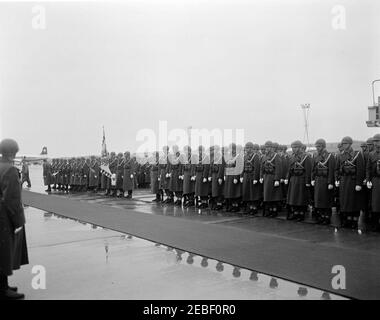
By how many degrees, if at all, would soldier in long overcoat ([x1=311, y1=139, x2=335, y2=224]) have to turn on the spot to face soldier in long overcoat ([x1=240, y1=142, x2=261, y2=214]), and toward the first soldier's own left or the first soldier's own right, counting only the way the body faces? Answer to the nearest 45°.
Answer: approximately 90° to the first soldier's own right

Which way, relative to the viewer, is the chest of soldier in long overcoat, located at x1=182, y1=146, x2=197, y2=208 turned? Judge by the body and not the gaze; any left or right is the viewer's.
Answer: facing the viewer and to the left of the viewer

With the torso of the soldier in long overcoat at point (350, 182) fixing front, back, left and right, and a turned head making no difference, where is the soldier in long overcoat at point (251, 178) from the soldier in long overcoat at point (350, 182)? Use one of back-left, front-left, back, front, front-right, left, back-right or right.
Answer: right

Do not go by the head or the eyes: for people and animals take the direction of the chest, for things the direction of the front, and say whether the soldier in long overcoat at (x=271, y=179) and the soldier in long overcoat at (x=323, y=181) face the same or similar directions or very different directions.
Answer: same or similar directions

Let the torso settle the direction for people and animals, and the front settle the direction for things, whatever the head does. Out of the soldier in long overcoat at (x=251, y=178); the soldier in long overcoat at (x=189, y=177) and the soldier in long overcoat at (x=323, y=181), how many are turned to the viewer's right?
0

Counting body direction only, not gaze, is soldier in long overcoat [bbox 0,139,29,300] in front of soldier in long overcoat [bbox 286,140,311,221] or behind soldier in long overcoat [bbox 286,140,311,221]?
in front

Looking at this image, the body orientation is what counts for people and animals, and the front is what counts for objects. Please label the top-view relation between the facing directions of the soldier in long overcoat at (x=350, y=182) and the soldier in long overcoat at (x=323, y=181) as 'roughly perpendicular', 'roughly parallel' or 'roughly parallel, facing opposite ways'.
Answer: roughly parallel

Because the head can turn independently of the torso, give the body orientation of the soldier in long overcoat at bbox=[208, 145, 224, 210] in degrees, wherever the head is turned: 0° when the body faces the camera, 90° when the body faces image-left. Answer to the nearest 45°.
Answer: approximately 45°

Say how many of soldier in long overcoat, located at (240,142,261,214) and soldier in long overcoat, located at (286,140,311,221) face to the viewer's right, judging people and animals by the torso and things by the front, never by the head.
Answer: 0

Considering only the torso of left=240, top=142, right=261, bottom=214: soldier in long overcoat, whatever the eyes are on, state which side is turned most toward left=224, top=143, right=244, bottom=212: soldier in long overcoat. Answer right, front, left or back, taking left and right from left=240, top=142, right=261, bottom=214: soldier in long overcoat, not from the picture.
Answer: right

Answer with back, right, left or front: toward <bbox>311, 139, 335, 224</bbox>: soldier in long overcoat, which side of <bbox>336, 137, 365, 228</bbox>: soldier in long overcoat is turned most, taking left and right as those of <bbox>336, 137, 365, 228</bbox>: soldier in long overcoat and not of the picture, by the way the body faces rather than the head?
right
